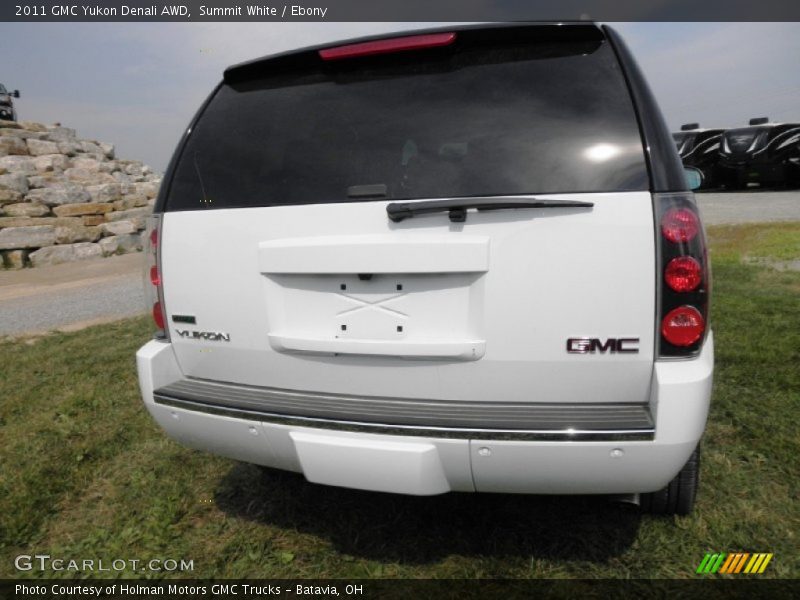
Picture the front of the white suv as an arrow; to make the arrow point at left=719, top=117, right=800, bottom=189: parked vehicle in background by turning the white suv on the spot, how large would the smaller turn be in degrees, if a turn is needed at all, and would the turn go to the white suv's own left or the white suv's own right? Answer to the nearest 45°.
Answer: approximately 45° to the white suv's own right

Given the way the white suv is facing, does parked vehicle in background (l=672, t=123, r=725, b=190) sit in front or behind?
in front

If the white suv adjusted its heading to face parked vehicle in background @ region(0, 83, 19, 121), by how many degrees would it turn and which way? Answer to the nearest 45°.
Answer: approximately 45° to its left

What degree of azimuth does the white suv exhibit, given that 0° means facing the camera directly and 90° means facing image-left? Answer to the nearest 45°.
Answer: approximately 180°

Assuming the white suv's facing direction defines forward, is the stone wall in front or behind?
in front
